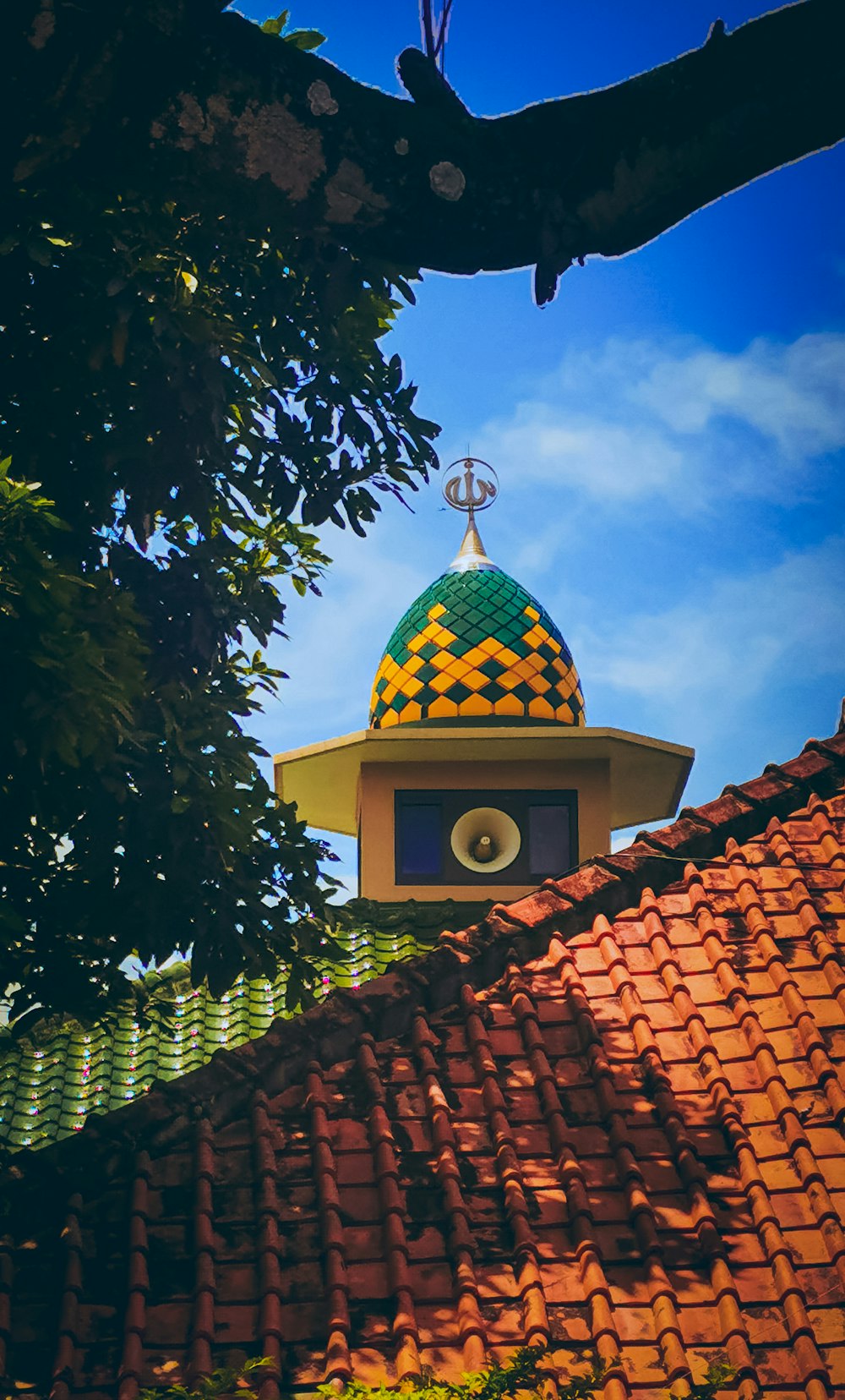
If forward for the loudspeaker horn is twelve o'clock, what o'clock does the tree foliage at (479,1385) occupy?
The tree foliage is roughly at 12 o'clock from the loudspeaker horn.

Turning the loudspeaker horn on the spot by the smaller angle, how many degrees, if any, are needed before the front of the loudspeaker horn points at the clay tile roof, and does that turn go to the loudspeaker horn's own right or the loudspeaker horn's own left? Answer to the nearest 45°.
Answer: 0° — it already faces it

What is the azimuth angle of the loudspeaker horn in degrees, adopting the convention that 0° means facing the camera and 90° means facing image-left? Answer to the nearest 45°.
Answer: approximately 0°
